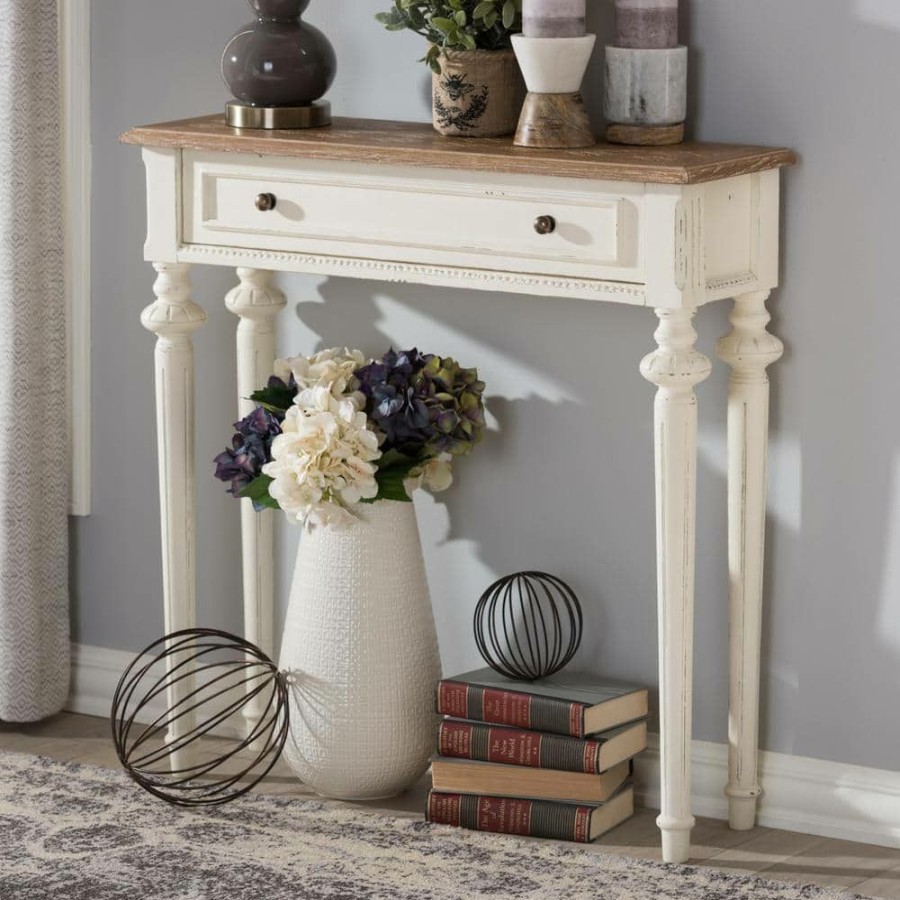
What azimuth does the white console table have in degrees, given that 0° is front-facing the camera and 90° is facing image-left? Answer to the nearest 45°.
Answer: approximately 45°

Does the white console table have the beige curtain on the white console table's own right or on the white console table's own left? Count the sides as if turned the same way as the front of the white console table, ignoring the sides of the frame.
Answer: on the white console table's own right
